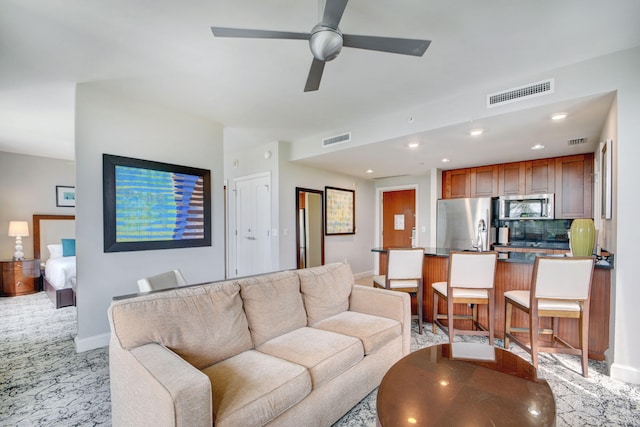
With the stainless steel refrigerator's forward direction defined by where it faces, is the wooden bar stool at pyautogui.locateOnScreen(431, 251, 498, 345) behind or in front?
in front

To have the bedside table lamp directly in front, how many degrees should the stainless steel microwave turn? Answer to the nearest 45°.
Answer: approximately 45° to its right

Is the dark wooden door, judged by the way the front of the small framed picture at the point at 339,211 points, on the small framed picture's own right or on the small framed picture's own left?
on the small framed picture's own left

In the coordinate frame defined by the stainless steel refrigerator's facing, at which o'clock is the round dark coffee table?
The round dark coffee table is roughly at 12 o'clock from the stainless steel refrigerator.

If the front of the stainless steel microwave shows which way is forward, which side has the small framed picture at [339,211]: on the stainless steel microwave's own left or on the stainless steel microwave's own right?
on the stainless steel microwave's own right

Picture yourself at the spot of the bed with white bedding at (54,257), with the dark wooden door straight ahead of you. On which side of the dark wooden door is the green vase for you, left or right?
right

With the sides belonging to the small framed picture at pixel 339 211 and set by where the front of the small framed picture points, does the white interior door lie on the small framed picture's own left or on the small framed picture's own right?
on the small framed picture's own right

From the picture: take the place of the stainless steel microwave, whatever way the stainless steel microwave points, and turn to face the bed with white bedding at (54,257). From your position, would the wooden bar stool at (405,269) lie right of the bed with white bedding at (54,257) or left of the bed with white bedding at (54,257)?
left

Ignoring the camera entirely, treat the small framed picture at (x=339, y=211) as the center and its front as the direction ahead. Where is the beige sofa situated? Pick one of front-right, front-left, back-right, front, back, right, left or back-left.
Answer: front-right

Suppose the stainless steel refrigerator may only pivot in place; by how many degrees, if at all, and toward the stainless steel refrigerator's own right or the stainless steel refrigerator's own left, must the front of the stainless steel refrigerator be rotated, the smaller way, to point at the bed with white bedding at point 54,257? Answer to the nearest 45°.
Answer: approximately 45° to the stainless steel refrigerator's own right

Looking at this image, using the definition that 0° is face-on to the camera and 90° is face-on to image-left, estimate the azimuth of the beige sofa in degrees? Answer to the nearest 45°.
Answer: approximately 315°
